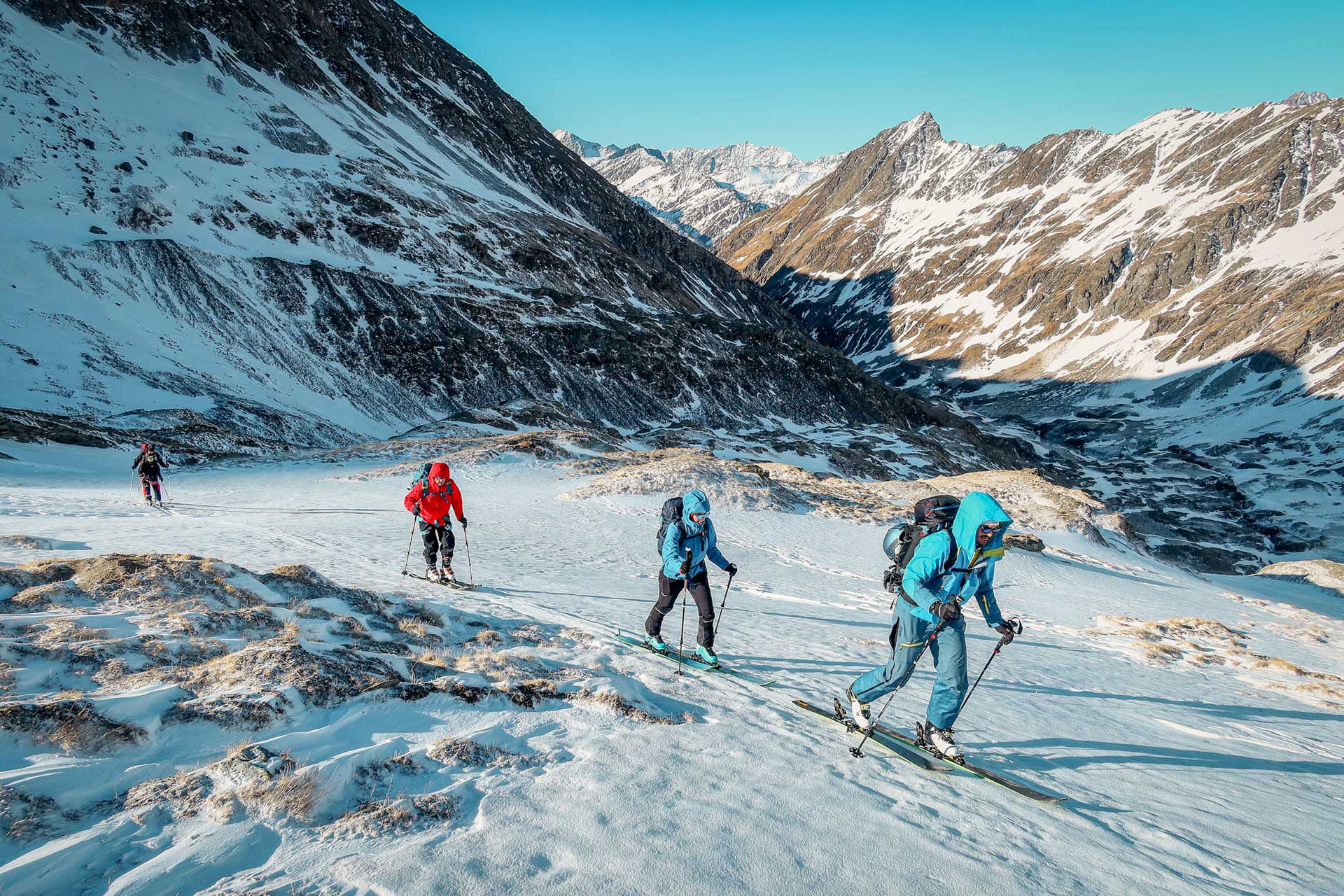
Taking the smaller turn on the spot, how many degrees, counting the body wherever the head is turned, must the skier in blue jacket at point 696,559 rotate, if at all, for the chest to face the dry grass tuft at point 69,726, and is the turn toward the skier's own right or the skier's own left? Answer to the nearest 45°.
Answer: approximately 90° to the skier's own right

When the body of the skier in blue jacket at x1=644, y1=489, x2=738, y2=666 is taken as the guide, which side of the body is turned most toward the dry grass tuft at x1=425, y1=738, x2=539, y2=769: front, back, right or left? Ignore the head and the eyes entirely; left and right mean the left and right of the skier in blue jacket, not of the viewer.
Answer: right

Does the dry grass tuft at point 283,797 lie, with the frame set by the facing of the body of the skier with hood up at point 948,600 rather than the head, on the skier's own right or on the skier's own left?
on the skier's own right

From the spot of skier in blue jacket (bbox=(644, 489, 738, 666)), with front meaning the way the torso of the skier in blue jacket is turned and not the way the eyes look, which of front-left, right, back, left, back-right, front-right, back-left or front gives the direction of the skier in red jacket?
back

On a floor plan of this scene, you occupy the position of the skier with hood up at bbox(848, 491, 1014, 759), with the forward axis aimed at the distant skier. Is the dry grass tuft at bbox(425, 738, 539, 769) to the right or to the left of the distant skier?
left

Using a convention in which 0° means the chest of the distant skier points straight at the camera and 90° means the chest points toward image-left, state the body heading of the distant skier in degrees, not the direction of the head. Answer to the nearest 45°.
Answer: approximately 0°
